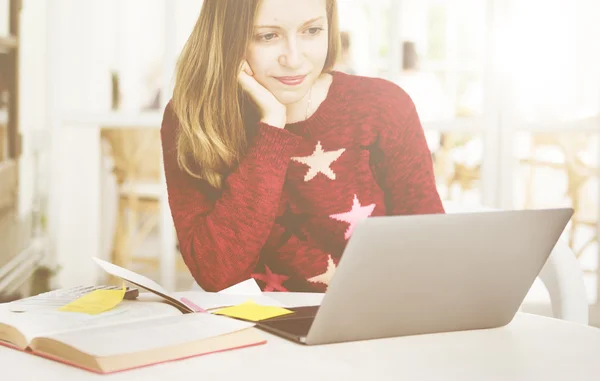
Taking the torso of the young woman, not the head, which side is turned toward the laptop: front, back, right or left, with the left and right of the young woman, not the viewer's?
front

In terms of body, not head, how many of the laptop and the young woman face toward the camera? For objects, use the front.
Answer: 1

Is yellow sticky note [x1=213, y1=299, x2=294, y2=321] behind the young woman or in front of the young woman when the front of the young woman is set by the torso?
in front

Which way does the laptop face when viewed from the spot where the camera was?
facing away from the viewer and to the left of the viewer

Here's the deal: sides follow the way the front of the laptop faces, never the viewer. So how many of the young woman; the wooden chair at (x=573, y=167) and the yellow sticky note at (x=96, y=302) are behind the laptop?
0

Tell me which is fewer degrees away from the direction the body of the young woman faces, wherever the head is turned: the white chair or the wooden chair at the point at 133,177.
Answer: the white chair

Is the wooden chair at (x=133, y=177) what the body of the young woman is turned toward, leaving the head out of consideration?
no

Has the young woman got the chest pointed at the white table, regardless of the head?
yes

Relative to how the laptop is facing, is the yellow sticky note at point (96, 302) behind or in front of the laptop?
in front

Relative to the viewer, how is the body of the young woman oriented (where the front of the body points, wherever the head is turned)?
toward the camera

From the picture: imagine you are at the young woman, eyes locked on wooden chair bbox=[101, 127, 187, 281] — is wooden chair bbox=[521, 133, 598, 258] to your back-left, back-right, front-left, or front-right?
front-right

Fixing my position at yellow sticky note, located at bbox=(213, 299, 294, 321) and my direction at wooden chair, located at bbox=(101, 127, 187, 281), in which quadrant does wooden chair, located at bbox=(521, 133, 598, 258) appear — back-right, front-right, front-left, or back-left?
front-right

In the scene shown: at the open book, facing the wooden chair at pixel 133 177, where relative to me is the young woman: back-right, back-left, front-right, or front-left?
front-right

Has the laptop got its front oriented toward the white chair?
no

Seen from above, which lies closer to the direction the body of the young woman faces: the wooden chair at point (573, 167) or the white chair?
the white chair

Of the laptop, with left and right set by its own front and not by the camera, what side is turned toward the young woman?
front

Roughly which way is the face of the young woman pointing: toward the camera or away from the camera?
toward the camera

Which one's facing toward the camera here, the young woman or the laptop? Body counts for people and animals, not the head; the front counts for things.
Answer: the young woman
